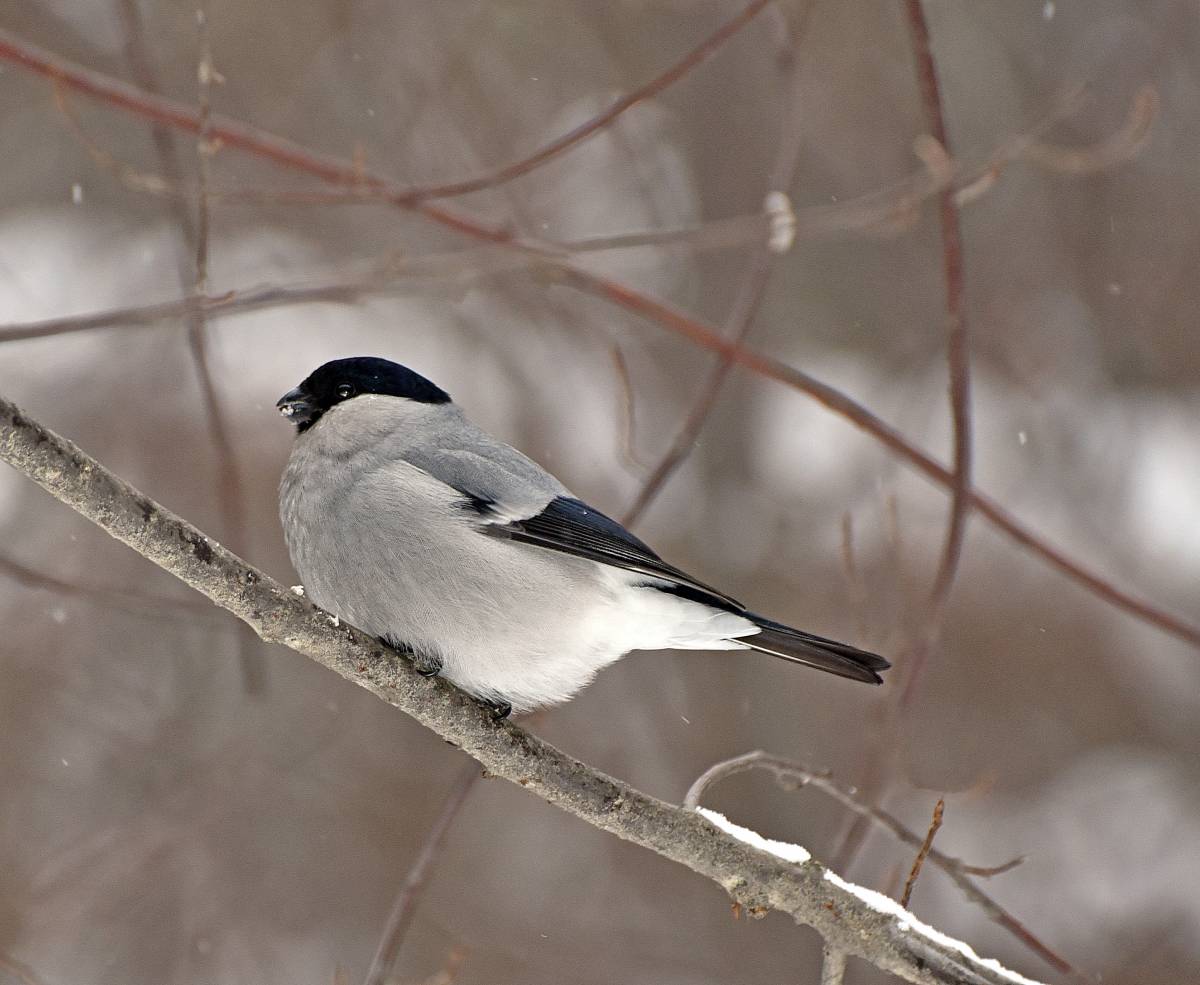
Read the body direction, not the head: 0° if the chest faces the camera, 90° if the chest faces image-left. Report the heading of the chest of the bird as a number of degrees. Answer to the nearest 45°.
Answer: approximately 90°

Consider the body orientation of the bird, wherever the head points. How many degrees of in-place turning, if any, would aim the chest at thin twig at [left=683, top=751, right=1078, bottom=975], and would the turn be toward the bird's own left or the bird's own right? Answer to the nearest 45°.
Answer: approximately 135° to the bird's own left

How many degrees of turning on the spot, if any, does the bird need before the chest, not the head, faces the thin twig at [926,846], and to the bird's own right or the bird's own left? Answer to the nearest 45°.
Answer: approximately 135° to the bird's own left
